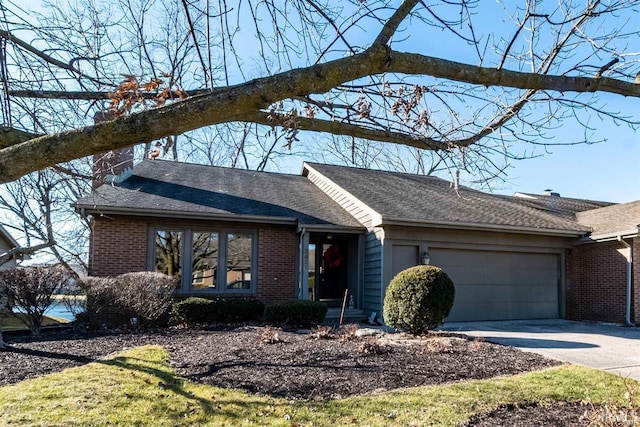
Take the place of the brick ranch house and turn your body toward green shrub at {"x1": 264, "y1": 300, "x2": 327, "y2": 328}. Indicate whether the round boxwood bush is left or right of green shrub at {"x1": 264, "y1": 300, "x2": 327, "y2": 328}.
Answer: left

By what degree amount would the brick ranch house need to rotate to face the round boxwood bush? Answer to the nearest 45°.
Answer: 0° — it already faces it

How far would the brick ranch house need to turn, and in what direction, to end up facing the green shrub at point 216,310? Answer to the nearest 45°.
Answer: approximately 45° to its right

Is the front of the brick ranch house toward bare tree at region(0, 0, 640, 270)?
yes

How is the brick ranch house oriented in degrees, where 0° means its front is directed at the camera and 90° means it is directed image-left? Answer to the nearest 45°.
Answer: approximately 0°
